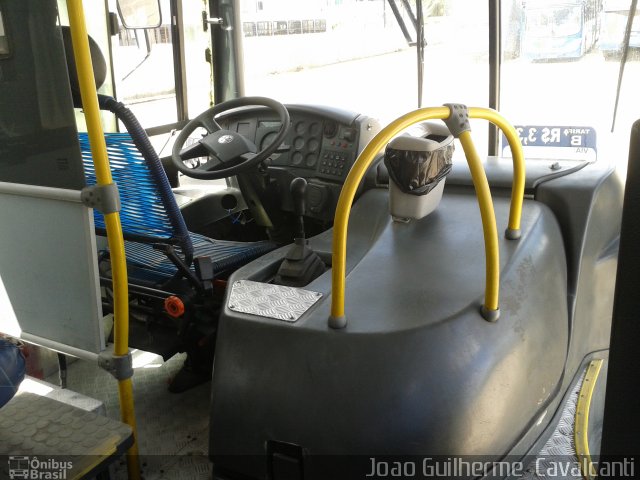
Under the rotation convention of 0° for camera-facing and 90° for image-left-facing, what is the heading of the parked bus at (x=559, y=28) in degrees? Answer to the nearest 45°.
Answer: approximately 0°
